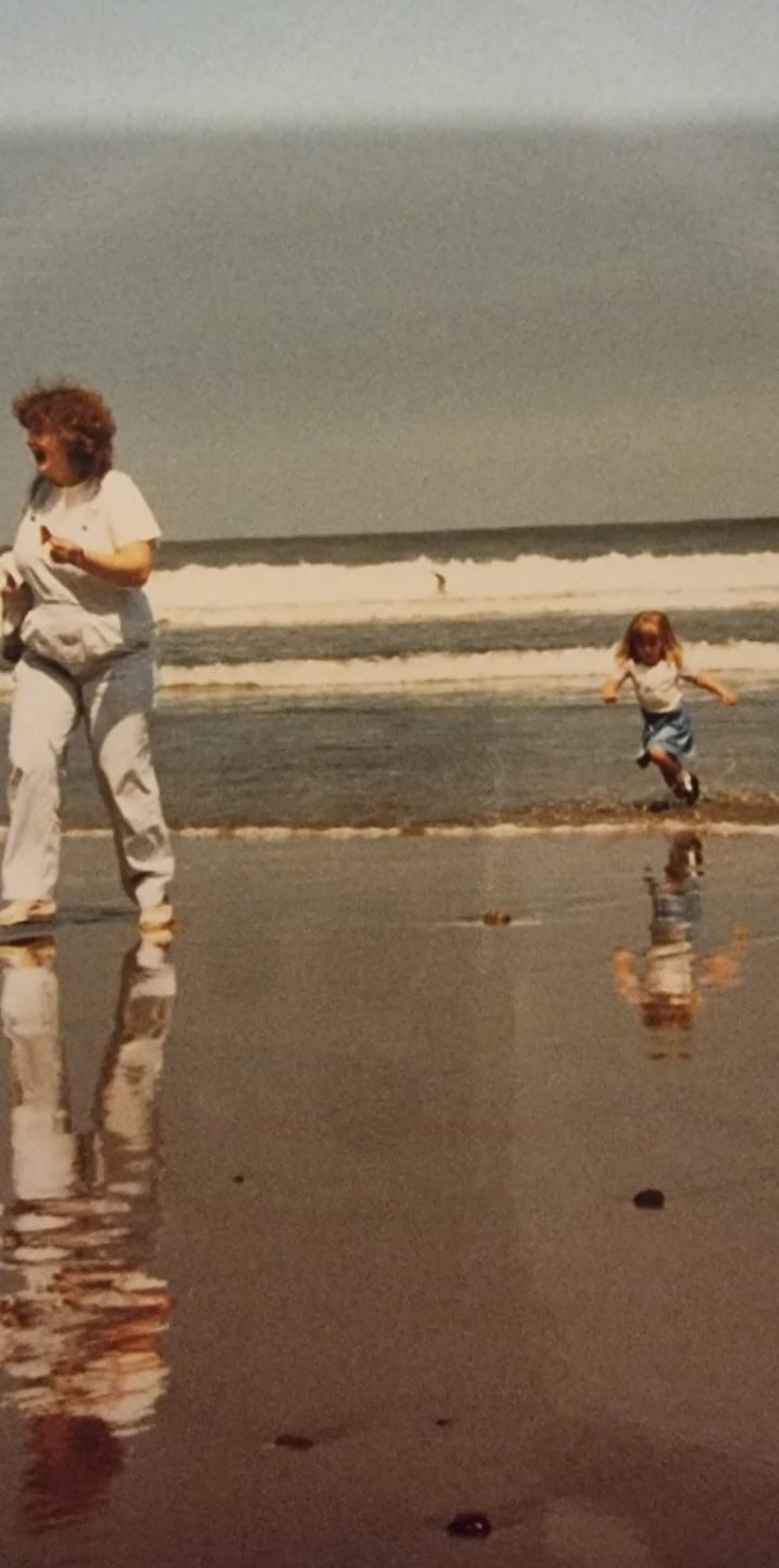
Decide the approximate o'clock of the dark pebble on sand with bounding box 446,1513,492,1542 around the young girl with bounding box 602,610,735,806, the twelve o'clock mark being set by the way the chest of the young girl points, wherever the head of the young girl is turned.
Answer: The dark pebble on sand is roughly at 12 o'clock from the young girl.

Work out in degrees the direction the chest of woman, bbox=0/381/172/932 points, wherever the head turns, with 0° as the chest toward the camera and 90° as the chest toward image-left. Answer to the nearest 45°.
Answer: approximately 45°

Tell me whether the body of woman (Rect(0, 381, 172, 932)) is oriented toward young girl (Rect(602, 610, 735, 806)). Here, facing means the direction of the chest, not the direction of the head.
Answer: no

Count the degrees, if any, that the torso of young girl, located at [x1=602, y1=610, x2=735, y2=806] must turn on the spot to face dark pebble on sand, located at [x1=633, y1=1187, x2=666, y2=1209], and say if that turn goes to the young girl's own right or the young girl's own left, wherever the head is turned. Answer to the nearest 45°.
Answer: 0° — they already face it

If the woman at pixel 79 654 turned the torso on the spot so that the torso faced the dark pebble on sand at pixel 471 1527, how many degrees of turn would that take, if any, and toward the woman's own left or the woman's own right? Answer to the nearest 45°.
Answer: approximately 45° to the woman's own left

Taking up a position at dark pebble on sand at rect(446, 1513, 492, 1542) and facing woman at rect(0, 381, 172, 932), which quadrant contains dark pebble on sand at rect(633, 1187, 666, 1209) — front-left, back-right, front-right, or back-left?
front-right

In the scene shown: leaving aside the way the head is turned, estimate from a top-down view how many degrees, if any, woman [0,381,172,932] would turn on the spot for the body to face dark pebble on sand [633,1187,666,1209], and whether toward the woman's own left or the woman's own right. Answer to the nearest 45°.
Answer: approximately 45° to the woman's own left

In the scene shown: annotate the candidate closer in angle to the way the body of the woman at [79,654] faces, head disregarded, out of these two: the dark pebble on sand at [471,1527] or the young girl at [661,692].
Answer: the dark pebble on sand

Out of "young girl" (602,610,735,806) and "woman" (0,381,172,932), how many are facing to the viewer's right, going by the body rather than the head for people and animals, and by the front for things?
0

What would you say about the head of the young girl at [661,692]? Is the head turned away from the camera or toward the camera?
toward the camera

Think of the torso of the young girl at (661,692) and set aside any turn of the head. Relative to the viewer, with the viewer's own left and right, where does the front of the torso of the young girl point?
facing the viewer

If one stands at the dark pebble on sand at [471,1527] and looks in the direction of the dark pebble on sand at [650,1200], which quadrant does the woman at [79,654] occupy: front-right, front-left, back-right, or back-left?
front-left

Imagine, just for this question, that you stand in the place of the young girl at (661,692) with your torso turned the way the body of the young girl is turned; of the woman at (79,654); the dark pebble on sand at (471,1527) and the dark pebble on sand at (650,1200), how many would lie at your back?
0
